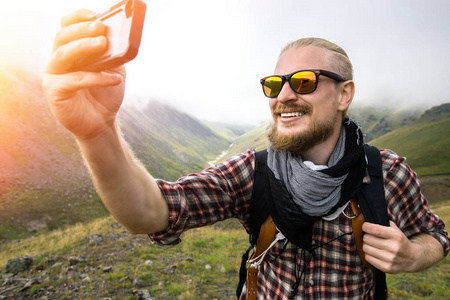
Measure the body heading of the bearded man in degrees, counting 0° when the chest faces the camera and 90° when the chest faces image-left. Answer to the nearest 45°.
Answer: approximately 45°

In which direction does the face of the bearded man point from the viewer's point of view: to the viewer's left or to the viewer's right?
to the viewer's left
